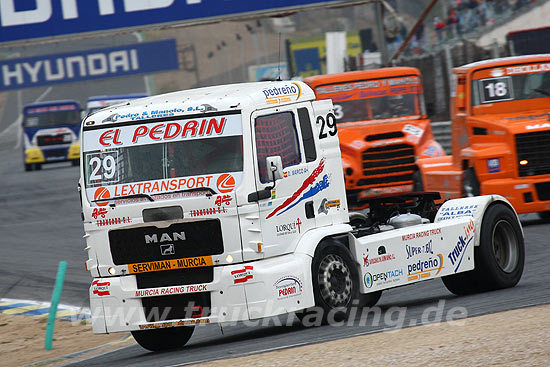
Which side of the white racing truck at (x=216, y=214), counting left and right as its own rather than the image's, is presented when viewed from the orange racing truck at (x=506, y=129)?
back

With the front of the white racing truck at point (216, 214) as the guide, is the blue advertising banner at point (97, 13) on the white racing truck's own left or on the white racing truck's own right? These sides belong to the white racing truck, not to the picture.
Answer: on the white racing truck's own right

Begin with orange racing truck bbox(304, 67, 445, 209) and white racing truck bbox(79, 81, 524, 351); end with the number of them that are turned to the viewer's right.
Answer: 0

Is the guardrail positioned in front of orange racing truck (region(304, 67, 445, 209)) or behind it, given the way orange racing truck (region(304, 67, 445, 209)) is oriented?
behind

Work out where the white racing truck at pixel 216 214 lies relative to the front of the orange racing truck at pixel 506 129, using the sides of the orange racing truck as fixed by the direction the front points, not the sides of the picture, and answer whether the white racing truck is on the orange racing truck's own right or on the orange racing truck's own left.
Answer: on the orange racing truck's own right

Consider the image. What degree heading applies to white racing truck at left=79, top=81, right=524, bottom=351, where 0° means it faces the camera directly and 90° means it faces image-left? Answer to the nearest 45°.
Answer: approximately 45°

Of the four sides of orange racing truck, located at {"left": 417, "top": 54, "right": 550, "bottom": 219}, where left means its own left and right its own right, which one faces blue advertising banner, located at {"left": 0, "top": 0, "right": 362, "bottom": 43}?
back

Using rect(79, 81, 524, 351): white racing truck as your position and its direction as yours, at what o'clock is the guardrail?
The guardrail is roughly at 5 o'clock from the white racing truck.

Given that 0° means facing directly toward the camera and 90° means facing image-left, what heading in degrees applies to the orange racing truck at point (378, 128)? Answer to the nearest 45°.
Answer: approximately 0°

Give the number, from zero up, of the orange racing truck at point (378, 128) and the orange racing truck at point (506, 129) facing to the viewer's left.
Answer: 0

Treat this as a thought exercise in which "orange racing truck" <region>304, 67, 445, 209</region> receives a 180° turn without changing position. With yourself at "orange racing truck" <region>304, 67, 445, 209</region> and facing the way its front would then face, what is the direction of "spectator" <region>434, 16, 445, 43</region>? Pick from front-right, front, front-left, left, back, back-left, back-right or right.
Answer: front

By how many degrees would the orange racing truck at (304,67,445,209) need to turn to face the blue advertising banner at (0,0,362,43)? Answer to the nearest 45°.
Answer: approximately 135° to its right

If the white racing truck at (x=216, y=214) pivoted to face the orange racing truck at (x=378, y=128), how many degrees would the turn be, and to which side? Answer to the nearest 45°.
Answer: approximately 135° to its right
